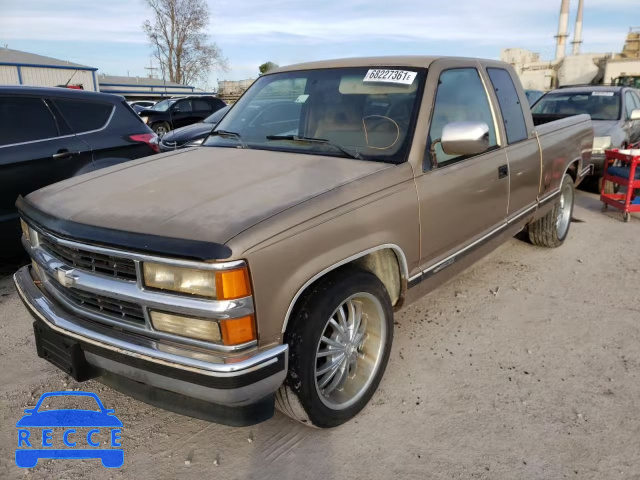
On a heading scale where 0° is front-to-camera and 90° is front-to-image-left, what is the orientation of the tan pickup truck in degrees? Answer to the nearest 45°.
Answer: approximately 45°

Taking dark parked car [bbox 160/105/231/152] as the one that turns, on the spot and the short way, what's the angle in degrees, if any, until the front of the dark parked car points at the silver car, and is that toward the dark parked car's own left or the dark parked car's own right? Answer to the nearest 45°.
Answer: approximately 135° to the dark parked car's own left

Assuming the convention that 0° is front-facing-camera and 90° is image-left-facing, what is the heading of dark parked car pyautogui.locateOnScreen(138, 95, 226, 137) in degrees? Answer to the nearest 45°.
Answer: approximately 45°

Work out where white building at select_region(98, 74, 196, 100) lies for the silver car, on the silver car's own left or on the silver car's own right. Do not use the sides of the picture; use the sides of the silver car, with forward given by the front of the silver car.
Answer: on the silver car's own right

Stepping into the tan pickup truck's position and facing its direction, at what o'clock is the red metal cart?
The red metal cart is roughly at 6 o'clock from the tan pickup truck.

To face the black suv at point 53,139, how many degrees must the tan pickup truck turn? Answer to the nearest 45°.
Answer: approximately 90° to its right

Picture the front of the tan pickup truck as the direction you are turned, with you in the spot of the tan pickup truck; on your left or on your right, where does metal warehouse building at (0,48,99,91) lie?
on your right

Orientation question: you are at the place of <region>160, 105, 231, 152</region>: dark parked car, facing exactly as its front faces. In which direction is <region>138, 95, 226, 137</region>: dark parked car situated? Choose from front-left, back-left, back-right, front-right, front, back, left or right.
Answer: back-right

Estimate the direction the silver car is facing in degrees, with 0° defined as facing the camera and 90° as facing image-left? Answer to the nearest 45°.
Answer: approximately 45°
